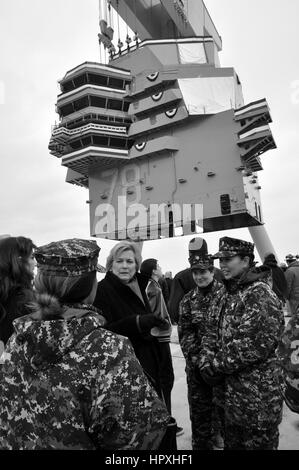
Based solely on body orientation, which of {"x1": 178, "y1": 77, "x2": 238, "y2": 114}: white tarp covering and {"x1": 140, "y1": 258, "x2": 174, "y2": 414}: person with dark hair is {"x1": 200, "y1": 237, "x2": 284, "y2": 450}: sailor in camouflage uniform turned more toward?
the person with dark hair

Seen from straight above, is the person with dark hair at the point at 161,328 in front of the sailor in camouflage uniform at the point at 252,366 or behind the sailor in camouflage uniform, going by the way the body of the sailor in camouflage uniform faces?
in front

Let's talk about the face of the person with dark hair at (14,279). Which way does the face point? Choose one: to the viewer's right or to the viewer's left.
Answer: to the viewer's right

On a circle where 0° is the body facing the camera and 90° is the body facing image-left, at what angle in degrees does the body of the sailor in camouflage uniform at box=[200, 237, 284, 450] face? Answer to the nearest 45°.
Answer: approximately 90°

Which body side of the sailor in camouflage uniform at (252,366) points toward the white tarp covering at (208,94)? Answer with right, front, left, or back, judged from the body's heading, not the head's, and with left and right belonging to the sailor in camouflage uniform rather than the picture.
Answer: right

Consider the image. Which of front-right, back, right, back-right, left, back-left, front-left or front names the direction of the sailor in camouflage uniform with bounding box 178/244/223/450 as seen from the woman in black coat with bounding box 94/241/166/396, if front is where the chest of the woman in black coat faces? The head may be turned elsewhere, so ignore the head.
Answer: left
